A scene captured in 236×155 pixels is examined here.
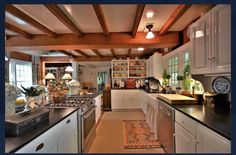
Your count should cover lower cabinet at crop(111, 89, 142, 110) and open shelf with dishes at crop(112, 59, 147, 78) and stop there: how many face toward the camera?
2

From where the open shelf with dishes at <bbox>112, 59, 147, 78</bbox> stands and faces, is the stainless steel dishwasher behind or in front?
in front

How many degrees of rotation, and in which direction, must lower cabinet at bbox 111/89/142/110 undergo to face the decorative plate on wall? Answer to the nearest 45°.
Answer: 0° — it already faces it

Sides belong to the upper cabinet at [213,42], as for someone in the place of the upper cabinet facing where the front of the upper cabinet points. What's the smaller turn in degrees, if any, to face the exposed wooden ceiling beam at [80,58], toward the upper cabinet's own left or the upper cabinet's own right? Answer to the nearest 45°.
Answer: approximately 90° to the upper cabinet's own right

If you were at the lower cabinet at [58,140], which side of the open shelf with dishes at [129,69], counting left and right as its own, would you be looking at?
front

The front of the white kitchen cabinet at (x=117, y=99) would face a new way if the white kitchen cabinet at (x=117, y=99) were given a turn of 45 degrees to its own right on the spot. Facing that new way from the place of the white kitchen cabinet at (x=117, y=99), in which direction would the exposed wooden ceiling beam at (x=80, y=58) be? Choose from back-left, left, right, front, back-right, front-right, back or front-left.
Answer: right

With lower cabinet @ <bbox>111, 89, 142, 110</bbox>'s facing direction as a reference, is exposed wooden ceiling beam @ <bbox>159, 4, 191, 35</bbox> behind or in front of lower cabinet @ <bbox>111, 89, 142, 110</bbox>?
in front

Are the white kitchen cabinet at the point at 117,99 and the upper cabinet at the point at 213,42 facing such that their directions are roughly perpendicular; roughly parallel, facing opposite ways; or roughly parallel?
roughly perpendicular

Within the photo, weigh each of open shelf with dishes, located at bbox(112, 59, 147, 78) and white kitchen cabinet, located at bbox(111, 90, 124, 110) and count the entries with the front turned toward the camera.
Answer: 2

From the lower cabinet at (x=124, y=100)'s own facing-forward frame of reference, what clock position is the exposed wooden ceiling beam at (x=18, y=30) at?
The exposed wooden ceiling beam is roughly at 1 o'clock from the lower cabinet.

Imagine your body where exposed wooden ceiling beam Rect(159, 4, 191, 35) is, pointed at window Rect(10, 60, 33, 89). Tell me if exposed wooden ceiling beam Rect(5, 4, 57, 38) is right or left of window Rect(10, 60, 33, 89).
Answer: left

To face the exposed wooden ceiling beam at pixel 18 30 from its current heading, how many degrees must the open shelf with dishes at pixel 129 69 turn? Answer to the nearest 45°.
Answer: approximately 45° to its right

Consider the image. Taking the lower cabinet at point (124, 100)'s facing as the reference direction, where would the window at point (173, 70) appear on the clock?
The window is roughly at 11 o'clock from the lower cabinet.
